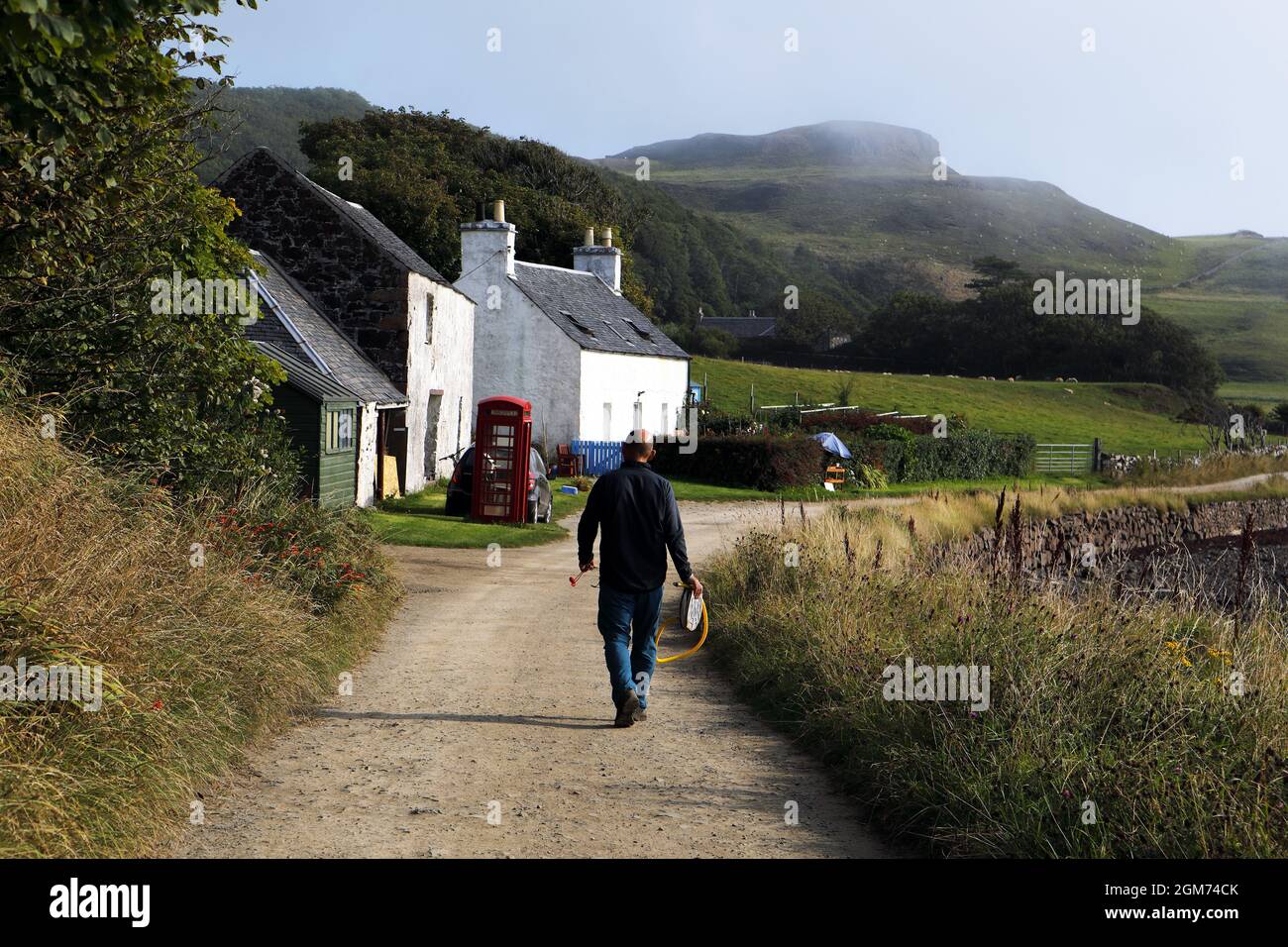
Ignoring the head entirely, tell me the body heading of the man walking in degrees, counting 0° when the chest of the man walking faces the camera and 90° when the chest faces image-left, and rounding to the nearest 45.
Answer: approximately 180°

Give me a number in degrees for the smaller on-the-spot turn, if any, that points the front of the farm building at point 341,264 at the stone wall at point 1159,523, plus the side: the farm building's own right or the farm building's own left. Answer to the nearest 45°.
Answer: approximately 45° to the farm building's own left

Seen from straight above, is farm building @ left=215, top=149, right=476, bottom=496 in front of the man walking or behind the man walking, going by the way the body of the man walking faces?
in front

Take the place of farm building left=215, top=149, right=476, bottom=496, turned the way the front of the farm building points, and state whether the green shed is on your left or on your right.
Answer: on your right

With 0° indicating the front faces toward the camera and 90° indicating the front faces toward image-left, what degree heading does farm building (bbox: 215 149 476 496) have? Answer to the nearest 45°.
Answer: approximately 315°

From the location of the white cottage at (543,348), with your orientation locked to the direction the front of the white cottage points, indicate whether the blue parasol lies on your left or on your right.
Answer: on your left

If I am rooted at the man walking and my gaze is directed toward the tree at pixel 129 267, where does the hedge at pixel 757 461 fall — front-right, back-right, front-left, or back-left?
front-right

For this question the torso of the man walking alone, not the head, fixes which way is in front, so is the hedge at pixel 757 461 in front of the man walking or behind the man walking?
in front

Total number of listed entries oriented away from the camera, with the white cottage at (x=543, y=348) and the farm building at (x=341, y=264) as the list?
0

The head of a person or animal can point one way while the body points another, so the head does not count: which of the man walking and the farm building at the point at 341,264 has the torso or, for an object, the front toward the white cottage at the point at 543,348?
the man walking

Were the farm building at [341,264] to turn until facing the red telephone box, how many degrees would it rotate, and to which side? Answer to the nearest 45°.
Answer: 0° — it already faces it

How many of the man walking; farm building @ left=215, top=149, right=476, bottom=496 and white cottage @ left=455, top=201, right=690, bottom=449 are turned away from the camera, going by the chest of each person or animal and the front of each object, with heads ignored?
1

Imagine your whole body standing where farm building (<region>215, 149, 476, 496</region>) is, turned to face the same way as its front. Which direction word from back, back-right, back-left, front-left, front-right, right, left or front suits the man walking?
front-right

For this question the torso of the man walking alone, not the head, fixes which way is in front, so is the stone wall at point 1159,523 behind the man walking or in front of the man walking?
in front

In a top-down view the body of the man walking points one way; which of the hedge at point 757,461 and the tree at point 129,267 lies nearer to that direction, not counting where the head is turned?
the hedge
